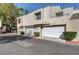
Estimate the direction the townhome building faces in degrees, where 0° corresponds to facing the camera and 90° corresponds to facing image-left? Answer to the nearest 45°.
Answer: approximately 45°
